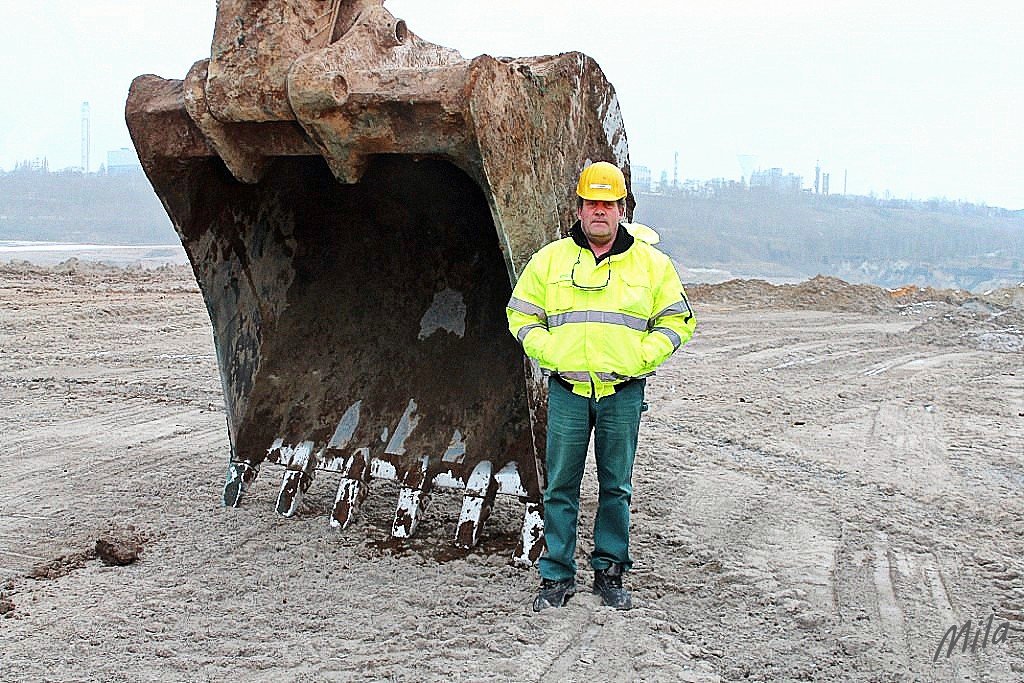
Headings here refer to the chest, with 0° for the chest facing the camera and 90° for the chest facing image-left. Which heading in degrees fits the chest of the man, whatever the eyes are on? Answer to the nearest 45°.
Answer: approximately 0°

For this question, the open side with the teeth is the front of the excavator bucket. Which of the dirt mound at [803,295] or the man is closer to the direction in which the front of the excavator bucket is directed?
the man

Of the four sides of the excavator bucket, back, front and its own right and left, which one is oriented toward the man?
left

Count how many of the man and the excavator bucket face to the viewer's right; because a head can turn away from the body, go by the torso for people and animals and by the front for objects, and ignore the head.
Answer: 0

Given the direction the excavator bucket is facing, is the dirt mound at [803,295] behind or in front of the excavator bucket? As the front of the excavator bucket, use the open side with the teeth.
behind

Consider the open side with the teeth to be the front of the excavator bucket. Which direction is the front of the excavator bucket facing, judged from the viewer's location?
facing the viewer and to the left of the viewer

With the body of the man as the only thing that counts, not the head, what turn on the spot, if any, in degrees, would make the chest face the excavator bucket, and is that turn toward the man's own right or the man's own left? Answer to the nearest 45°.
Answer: approximately 135° to the man's own right

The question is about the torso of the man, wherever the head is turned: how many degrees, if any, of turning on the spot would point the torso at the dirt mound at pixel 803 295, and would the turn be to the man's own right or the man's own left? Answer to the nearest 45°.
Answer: approximately 180°

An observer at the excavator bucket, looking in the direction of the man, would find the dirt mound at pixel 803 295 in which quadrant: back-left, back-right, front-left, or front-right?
back-left
